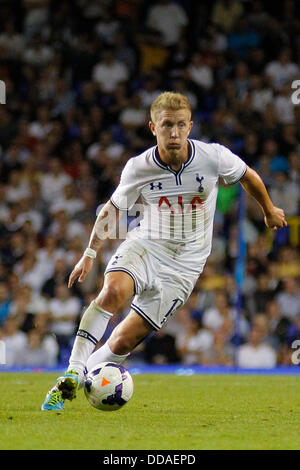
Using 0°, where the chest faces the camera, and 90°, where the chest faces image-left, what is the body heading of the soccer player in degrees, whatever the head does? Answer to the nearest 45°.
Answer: approximately 0°
